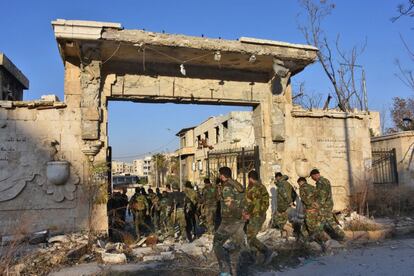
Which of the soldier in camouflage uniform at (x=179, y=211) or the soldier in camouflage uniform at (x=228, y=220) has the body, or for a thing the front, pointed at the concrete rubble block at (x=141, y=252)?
the soldier in camouflage uniform at (x=228, y=220)

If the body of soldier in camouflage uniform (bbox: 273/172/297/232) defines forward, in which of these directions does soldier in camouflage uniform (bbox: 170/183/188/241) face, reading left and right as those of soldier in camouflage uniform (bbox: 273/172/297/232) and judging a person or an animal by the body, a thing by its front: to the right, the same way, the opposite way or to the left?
to the right

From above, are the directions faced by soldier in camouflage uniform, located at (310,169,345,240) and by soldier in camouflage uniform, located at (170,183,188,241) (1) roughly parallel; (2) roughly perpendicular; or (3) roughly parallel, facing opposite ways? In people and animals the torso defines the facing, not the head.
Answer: roughly perpendicular

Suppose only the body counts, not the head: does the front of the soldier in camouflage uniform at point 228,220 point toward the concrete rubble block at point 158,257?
yes

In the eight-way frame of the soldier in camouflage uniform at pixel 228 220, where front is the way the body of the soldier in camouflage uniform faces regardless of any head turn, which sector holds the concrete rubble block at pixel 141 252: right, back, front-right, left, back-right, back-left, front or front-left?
front
